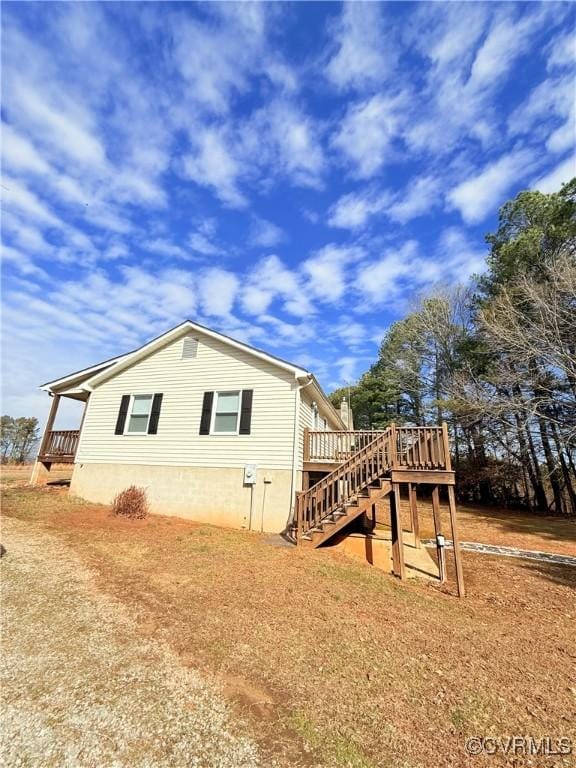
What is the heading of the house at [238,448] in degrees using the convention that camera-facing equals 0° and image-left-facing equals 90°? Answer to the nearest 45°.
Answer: approximately 90°

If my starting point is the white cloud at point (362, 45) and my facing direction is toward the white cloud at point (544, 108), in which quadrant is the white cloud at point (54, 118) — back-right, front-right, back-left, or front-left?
back-left

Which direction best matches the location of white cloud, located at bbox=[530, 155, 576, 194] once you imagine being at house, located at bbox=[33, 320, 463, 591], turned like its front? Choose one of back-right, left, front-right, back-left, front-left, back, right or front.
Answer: back
